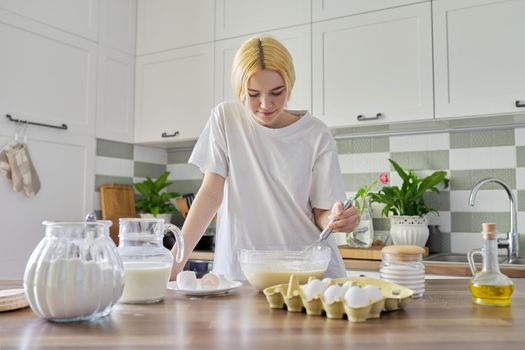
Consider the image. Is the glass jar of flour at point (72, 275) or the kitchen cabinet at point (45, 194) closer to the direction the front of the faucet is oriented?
the kitchen cabinet

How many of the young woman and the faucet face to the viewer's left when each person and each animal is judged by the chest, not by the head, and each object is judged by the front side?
1

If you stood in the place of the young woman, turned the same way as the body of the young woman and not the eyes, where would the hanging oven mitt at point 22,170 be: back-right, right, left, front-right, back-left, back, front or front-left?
back-right

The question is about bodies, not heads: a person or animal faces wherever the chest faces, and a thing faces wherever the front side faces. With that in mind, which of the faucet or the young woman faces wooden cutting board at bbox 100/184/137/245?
the faucet

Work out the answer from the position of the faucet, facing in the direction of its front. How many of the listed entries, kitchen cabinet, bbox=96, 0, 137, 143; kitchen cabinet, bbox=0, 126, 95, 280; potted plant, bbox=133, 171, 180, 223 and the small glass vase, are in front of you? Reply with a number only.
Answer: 4

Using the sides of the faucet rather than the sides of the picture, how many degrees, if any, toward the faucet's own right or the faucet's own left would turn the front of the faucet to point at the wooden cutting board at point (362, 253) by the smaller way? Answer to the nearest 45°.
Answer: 0° — it already faces it

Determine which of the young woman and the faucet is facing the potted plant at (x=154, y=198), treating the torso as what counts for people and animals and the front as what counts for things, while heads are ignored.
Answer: the faucet

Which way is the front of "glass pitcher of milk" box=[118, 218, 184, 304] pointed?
to the viewer's left

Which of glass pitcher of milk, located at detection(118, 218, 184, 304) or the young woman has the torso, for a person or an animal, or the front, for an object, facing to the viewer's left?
the glass pitcher of milk

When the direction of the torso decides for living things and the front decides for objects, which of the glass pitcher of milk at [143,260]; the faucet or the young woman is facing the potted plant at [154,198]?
the faucet

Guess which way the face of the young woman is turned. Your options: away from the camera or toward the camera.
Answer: toward the camera

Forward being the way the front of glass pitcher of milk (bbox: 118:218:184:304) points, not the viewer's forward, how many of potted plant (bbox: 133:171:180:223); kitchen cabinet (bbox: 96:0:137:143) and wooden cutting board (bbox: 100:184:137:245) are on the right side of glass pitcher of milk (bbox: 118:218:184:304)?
3

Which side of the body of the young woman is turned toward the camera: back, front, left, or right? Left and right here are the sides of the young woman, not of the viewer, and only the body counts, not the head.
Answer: front

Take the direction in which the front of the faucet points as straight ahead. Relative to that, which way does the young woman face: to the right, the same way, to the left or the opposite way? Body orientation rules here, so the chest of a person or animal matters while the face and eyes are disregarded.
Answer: to the left

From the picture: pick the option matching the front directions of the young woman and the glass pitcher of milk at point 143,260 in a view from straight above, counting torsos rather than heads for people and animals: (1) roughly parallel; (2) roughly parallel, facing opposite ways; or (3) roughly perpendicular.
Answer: roughly perpendicular

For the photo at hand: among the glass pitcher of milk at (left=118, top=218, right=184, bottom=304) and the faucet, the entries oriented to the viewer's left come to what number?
2

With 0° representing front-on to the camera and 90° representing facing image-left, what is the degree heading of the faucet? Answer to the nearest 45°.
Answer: approximately 90°

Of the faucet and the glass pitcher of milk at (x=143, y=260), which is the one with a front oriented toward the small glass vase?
the faucet

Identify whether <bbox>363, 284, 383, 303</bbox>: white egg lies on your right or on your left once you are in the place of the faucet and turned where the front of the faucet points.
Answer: on your left
